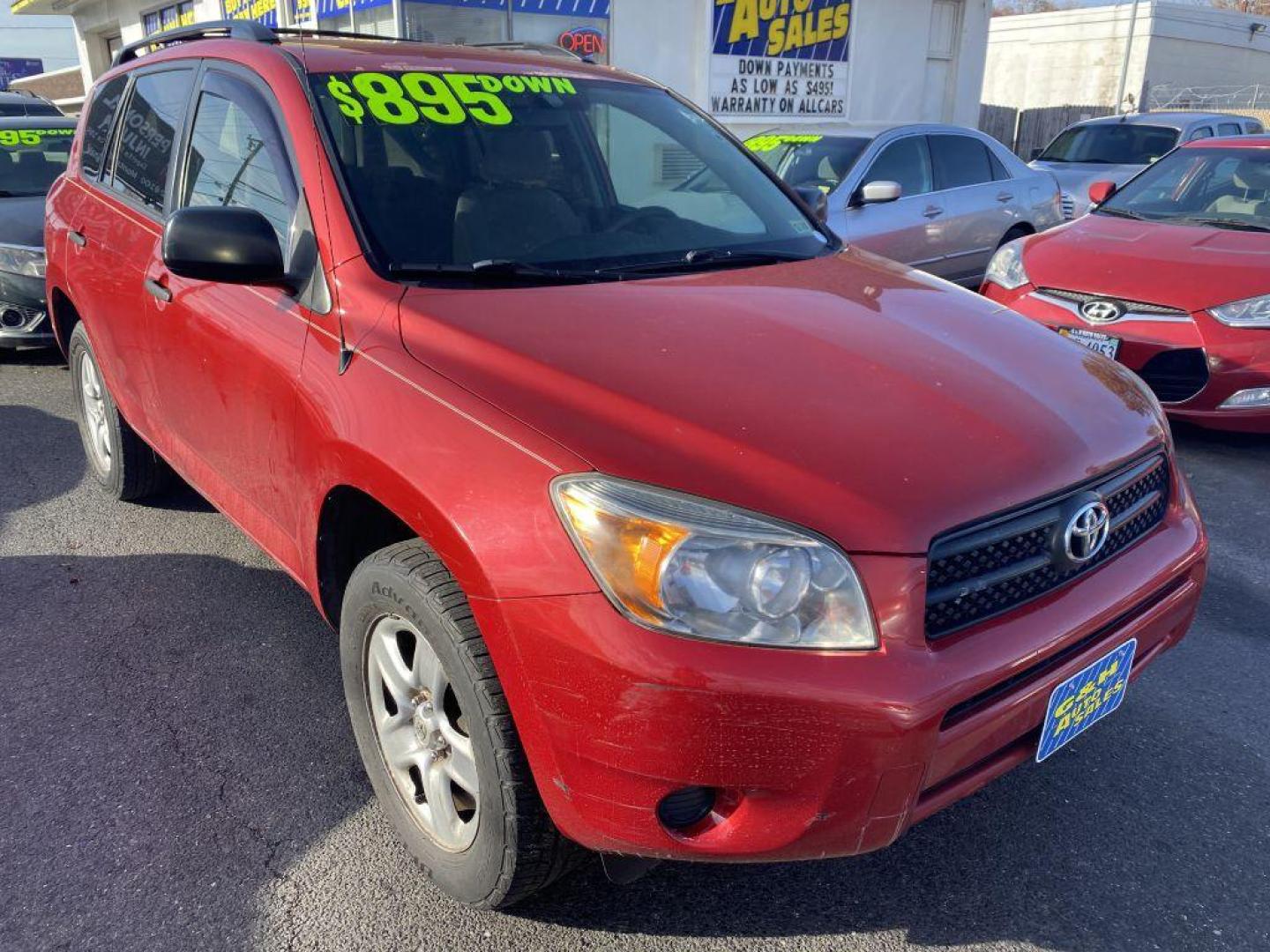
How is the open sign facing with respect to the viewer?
toward the camera

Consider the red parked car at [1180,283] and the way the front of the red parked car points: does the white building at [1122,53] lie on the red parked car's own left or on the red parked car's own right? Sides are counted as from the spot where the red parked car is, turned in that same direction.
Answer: on the red parked car's own right

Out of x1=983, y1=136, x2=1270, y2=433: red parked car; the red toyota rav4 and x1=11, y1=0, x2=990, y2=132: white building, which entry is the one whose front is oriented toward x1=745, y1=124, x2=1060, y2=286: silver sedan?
the white building

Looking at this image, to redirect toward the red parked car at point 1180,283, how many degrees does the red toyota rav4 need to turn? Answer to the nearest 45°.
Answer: approximately 90° to its left

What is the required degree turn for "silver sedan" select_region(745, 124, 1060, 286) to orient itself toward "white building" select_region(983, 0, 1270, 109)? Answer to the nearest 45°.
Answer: approximately 135° to its right

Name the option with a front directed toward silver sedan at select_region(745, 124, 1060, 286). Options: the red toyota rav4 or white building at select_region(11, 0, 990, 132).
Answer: the white building

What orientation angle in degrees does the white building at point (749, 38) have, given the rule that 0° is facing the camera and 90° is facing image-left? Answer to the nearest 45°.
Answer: approximately 0°

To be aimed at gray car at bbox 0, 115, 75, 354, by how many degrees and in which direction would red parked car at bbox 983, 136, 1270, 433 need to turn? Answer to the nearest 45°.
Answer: approximately 45° to its right

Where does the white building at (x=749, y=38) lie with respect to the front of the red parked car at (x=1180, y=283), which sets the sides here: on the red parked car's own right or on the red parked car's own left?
on the red parked car's own right

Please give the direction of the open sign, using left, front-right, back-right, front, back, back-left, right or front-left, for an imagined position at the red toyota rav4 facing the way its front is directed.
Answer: back-left

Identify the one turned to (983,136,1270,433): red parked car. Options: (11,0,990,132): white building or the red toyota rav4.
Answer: the white building
